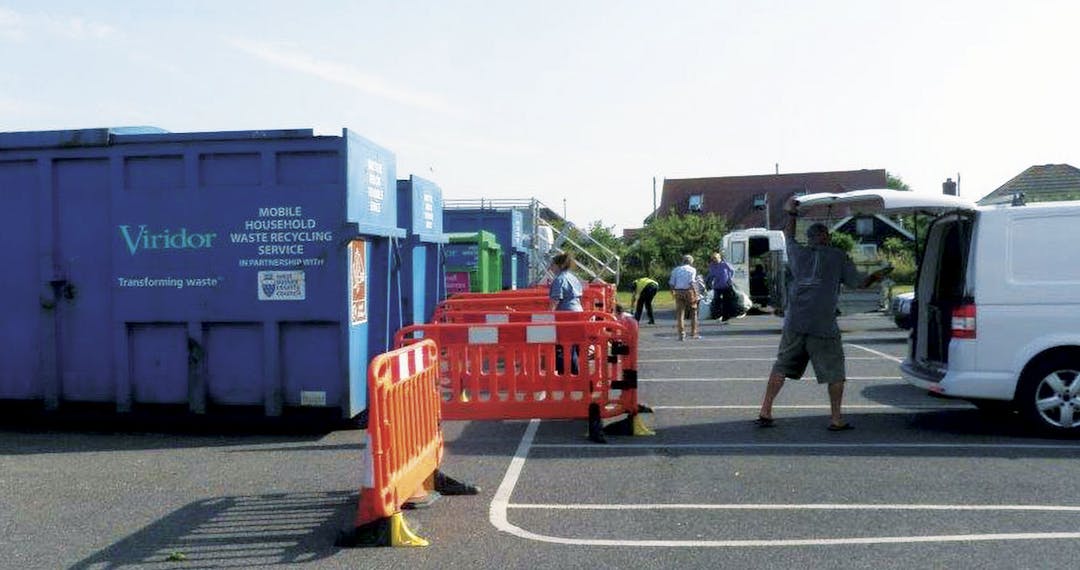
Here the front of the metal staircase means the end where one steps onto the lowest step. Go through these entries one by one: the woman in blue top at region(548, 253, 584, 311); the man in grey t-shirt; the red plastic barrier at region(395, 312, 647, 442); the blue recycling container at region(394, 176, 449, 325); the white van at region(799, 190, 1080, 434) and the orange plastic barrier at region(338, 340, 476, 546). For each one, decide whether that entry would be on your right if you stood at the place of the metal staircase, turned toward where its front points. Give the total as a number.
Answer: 6

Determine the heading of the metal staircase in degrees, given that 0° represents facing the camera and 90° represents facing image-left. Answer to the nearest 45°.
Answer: approximately 270°

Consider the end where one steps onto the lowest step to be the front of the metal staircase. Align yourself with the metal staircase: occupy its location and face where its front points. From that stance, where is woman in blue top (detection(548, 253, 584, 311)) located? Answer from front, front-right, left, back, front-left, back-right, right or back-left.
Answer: right

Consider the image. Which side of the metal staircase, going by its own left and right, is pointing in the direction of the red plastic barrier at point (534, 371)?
right

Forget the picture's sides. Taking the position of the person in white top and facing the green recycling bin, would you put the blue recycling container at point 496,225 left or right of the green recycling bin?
right

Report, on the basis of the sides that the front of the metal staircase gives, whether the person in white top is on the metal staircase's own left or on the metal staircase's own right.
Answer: on the metal staircase's own right

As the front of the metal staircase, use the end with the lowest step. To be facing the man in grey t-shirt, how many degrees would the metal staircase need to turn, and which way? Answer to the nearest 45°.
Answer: approximately 90° to its right

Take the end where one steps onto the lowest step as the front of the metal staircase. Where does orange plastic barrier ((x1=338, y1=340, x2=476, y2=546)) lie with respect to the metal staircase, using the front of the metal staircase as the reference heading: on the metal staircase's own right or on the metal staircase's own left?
on the metal staircase's own right

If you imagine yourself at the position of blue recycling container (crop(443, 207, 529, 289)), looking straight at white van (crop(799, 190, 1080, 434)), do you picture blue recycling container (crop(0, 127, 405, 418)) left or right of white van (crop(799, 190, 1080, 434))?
right

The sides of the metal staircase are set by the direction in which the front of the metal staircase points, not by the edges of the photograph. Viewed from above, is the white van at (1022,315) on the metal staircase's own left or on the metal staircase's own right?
on the metal staircase's own right
